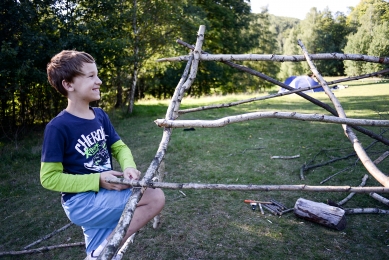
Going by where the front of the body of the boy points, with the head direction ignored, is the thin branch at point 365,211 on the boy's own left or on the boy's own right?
on the boy's own left

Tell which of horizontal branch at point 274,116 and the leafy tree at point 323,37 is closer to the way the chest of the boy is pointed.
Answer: the horizontal branch

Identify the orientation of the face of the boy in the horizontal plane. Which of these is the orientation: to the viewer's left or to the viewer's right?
to the viewer's right

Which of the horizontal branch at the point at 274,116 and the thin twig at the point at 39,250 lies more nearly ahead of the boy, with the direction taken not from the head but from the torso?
the horizontal branch

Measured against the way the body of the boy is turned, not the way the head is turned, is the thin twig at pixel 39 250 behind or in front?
behind

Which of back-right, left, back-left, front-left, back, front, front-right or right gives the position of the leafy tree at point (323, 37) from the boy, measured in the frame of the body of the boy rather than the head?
left

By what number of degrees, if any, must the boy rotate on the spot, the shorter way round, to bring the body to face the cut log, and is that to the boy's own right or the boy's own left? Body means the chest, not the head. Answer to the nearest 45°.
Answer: approximately 45° to the boy's own left

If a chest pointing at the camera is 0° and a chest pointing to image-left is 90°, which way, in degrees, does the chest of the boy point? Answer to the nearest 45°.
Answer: approximately 315°
